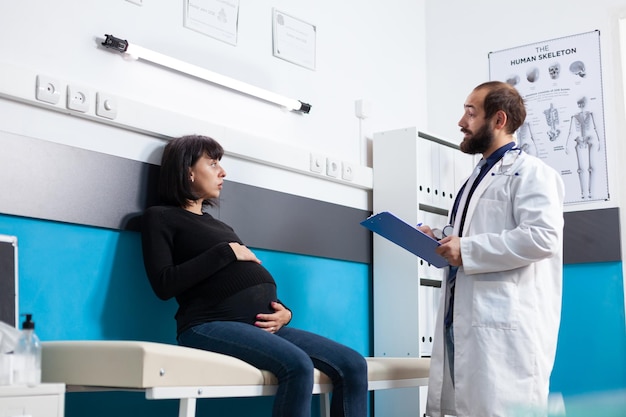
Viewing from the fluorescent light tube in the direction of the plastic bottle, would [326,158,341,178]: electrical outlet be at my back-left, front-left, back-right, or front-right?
back-left

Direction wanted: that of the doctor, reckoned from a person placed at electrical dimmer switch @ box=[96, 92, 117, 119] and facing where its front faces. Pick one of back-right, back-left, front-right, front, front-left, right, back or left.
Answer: front-left

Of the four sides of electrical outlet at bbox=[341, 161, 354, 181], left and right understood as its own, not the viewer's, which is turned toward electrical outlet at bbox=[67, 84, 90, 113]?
right

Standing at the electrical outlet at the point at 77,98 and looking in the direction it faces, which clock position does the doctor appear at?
The doctor is roughly at 11 o'clock from the electrical outlet.

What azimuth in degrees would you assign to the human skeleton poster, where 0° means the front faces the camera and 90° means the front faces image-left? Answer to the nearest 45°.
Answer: approximately 45°

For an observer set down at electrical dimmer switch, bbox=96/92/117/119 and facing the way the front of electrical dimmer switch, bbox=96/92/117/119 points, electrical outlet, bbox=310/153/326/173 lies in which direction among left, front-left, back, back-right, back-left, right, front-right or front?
left

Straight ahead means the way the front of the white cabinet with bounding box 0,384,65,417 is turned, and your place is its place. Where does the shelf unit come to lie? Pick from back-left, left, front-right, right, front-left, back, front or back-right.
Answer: back-left

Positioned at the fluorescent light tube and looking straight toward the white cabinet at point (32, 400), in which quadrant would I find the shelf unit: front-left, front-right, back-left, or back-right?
back-left

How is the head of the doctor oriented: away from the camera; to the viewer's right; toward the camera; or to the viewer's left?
to the viewer's left

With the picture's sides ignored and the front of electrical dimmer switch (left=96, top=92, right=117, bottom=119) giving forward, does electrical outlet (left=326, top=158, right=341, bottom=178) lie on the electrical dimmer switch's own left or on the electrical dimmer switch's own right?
on the electrical dimmer switch's own left

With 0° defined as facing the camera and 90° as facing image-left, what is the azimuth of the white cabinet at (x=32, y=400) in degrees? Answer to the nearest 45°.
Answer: approximately 0°
